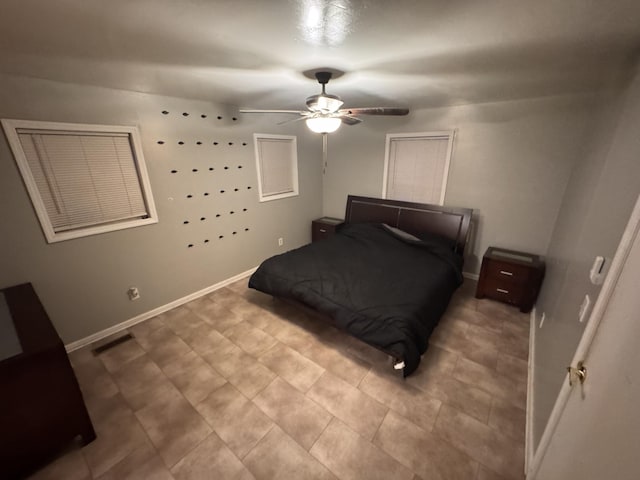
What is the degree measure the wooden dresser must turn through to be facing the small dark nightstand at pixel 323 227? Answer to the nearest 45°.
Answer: approximately 45° to its left

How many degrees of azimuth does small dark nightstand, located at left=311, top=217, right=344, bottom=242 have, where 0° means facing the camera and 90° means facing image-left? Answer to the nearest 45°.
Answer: approximately 45°

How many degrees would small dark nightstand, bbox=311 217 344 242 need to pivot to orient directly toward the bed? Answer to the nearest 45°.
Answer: approximately 45° to its left

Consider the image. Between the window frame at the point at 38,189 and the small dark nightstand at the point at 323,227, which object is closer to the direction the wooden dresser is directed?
the small dark nightstand

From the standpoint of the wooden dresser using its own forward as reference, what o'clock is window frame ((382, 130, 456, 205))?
The window frame is roughly at 11 o'clock from the wooden dresser.

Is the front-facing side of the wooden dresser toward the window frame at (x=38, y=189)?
no

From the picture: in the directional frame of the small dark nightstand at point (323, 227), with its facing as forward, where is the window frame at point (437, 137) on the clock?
The window frame is roughly at 8 o'clock from the small dark nightstand.

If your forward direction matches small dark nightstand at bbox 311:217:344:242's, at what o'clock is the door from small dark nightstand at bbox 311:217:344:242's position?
The door is roughly at 10 o'clock from the small dark nightstand.

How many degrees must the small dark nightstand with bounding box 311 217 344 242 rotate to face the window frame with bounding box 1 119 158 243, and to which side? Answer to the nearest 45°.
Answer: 0° — it already faces it

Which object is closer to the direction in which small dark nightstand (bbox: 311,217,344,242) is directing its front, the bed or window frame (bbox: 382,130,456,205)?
the bed

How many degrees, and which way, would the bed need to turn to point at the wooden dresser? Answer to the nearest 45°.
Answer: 0° — it already faces it

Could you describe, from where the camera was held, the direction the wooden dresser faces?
facing the viewer and to the right of the viewer

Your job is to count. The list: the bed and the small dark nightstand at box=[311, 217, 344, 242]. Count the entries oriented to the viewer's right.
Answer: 0

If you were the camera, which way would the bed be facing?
facing the viewer and to the left of the viewer

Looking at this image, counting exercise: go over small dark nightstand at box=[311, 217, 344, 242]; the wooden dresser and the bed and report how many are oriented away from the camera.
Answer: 0

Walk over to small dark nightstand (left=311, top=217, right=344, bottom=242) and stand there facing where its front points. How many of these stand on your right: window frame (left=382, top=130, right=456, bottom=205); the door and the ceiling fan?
0

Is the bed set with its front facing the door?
no
